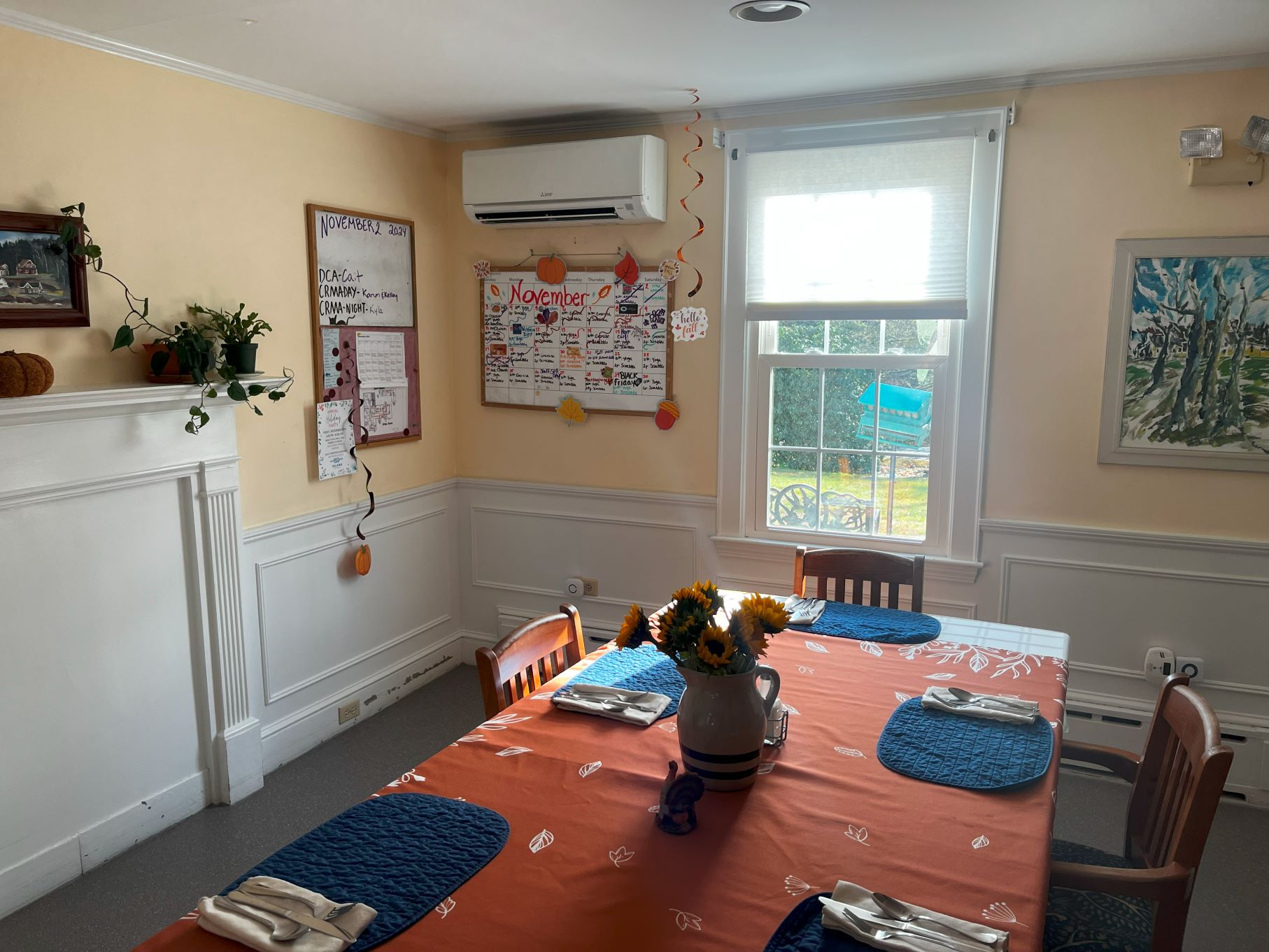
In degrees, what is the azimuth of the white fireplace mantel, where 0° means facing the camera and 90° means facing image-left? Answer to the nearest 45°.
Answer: approximately 315°

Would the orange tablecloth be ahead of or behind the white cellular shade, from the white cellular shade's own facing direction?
ahead

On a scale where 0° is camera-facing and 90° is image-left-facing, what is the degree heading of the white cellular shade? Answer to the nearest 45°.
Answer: approximately 0°

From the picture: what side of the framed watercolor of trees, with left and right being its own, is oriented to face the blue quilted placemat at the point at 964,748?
front

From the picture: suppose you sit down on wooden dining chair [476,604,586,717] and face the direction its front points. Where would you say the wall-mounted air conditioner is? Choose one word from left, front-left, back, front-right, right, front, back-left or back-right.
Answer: back-left

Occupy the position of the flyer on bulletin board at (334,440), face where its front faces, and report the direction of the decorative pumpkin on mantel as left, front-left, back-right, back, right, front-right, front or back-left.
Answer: right

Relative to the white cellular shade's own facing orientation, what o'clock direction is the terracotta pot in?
The terracotta pot is roughly at 2 o'clock from the white cellular shade.

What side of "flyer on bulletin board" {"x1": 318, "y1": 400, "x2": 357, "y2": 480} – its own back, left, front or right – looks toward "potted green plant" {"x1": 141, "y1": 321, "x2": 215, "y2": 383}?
right

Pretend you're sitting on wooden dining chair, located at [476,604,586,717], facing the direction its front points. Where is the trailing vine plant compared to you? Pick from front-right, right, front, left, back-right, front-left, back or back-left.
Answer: back

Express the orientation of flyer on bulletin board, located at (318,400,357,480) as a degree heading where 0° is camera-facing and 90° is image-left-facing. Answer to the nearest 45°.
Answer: approximately 315°

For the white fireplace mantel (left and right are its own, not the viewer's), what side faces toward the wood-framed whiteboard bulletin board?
left

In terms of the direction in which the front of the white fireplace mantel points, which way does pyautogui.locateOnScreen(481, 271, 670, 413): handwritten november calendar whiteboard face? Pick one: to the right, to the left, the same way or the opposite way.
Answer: to the right

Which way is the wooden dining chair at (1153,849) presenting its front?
to the viewer's left
